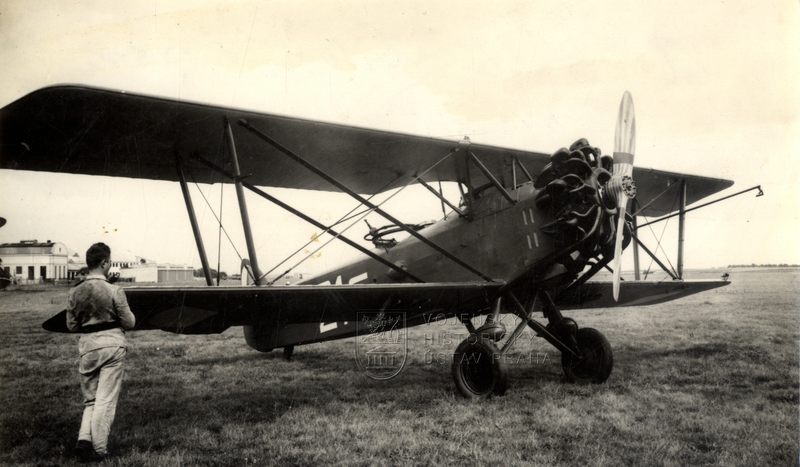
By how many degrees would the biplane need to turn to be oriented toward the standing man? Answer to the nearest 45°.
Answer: approximately 90° to its right

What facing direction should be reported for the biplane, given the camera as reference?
facing the viewer and to the right of the viewer

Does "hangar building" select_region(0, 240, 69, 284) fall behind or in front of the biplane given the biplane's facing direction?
behind

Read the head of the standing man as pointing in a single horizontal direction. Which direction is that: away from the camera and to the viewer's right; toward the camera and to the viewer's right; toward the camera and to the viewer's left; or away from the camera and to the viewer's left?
away from the camera and to the viewer's right

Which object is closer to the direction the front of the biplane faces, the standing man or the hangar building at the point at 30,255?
the standing man
